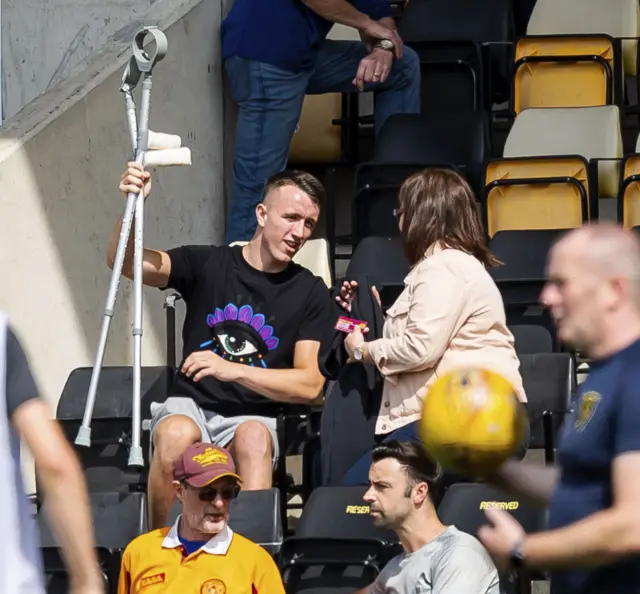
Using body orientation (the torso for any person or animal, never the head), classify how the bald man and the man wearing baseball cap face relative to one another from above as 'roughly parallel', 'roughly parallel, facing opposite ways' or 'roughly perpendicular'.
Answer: roughly perpendicular

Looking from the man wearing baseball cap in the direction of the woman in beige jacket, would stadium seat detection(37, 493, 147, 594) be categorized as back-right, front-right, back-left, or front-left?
back-left

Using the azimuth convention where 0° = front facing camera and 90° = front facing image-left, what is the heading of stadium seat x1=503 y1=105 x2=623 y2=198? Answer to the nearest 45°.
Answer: approximately 0°

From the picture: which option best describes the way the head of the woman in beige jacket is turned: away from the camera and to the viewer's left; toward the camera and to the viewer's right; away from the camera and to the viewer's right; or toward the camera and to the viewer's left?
away from the camera and to the viewer's left

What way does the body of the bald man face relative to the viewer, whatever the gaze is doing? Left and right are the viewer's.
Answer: facing to the left of the viewer

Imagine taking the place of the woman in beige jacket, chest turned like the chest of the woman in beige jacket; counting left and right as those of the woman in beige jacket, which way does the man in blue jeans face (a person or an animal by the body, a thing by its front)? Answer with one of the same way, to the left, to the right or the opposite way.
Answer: the opposite way

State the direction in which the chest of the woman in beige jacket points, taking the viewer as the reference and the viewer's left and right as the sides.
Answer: facing to the left of the viewer

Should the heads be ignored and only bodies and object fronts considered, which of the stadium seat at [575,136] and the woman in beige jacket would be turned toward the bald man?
the stadium seat
